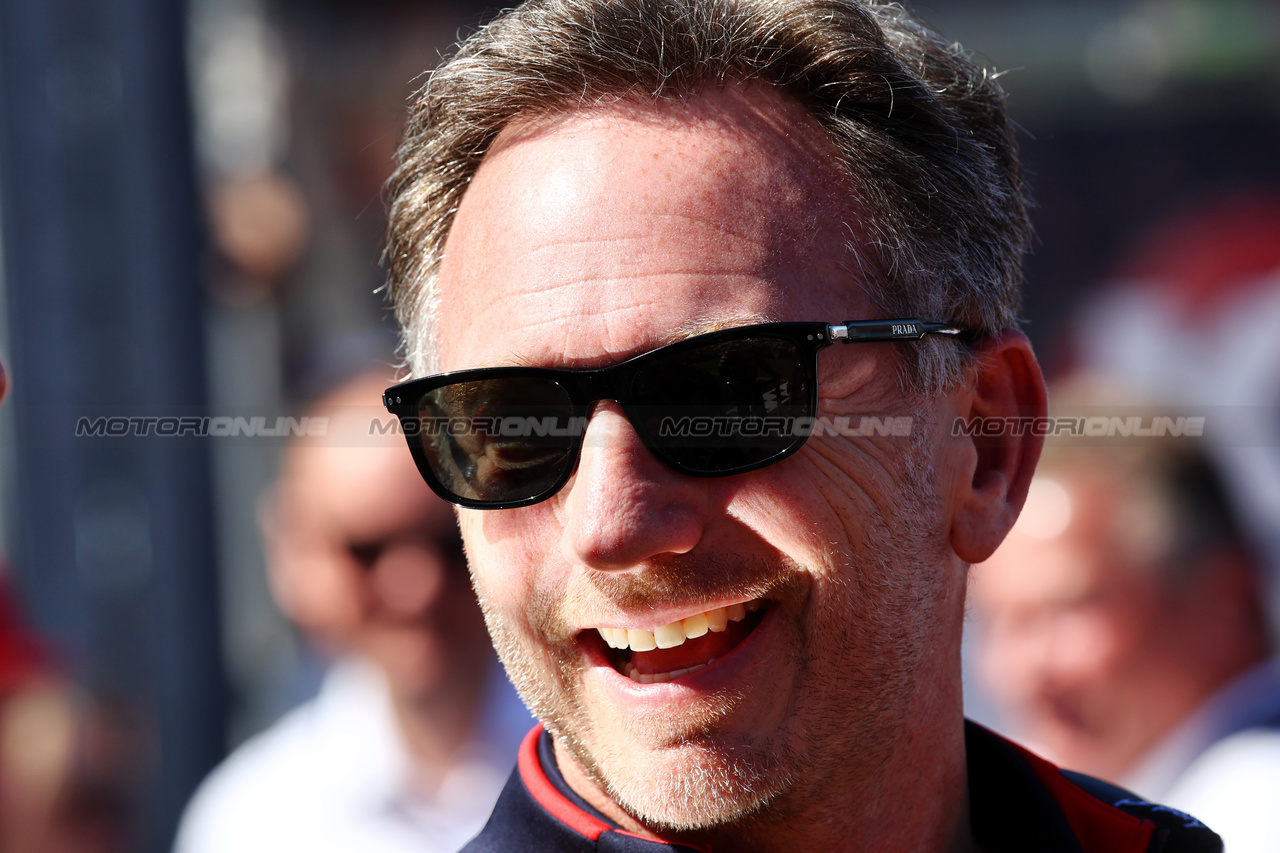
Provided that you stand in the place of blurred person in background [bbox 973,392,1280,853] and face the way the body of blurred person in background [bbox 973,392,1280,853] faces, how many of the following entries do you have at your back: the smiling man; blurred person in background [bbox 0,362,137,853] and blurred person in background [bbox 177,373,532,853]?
0

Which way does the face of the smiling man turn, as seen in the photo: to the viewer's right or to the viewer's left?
to the viewer's left

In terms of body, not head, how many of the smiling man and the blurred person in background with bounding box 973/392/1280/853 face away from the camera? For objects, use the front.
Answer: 0

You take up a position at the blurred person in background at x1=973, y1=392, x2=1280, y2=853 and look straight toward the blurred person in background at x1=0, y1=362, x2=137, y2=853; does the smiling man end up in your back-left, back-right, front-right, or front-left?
front-left

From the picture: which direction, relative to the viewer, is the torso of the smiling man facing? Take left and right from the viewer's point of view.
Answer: facing the viewer and to the left of the viewer

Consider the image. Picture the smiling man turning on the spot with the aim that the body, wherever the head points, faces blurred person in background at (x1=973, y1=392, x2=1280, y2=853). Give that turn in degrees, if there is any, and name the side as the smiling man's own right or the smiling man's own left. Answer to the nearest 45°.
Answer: approximately 180°

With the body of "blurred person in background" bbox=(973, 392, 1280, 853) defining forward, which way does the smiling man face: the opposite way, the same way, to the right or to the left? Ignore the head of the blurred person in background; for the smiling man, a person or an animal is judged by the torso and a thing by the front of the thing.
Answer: the same way

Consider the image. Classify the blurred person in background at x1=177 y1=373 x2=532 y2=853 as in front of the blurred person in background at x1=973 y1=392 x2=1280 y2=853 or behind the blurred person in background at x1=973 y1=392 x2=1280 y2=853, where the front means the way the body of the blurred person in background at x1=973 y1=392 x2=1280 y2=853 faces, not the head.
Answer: in front

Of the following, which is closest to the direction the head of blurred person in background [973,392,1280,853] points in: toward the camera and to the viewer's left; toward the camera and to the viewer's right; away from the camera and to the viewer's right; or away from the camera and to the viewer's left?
toward the camera and to the viewer's left
